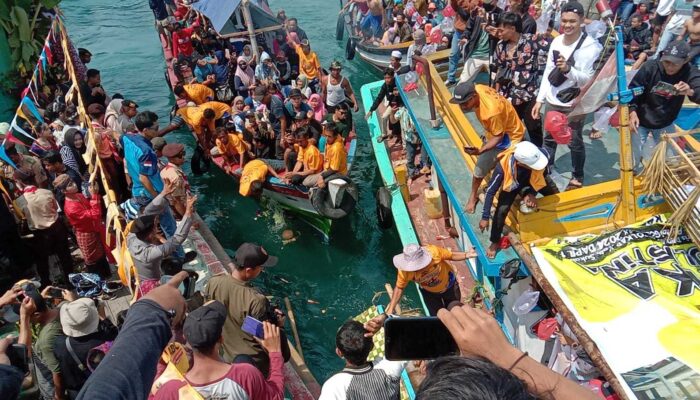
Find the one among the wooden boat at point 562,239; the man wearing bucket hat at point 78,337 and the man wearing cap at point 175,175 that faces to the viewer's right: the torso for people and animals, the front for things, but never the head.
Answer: the man wearing cap at point 175,175

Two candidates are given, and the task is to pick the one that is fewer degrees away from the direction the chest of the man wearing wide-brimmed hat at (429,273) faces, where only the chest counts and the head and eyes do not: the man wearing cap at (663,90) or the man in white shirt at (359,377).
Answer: the man in white shirt

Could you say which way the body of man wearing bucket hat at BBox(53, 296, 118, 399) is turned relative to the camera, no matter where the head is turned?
away from the camera

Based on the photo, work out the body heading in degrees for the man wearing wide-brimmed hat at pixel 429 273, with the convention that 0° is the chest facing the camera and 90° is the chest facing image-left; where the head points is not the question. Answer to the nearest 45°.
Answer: approximately 45°

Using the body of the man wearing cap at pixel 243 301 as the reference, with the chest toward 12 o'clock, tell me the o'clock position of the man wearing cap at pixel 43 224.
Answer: the man wearing cap at pixel 43 224 is roughly at 9 o'clock from the man wearing cap at pixel 243 301.

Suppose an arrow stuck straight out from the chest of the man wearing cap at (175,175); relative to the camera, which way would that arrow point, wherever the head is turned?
to the viewer's right

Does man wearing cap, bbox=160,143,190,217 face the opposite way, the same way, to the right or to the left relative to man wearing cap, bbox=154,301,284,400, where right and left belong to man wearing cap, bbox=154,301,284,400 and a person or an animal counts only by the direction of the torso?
to the right

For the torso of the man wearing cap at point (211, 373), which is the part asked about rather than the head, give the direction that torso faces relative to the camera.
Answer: away from the camera

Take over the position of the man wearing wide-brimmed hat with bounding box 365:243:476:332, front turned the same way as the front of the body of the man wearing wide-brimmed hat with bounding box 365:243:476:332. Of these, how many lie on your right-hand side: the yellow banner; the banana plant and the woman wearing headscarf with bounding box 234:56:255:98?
2

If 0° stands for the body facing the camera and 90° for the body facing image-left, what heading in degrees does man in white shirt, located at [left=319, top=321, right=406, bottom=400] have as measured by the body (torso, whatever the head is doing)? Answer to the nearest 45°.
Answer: approximately 180°
